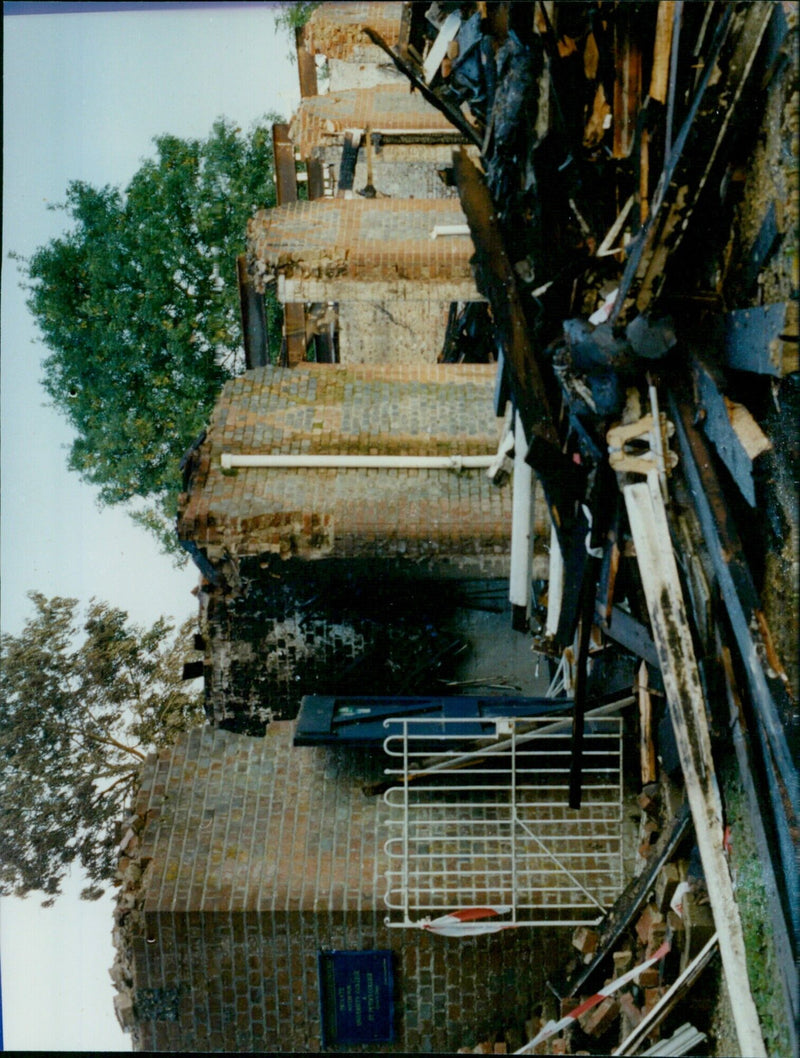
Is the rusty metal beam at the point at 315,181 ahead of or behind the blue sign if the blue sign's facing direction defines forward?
behind

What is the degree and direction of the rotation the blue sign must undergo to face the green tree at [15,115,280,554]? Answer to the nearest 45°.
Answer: approximately 180°

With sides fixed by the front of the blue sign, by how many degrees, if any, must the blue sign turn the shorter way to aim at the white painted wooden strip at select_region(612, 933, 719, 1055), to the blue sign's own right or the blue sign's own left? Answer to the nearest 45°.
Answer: approximately 45° to the blue sign's own left

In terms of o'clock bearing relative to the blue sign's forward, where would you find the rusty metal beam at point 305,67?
The rusty metal beam is roughly at 6 o'clock from the blue sign.

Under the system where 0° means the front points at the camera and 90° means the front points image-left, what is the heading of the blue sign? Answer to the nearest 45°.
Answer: approximately 0°

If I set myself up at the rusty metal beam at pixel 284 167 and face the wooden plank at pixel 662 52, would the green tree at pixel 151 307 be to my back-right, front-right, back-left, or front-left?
back-right
